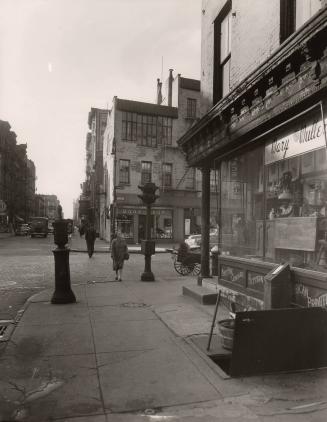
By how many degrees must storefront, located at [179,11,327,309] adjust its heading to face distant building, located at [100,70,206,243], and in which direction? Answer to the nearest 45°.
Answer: approximately 135° to its right

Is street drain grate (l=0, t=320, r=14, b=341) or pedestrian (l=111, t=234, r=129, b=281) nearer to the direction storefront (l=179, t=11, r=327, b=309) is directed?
the street drain grate

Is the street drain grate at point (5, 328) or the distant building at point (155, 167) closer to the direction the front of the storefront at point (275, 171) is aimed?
the street drain grate

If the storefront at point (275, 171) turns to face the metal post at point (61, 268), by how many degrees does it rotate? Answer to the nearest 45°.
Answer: approximately 45° to its right

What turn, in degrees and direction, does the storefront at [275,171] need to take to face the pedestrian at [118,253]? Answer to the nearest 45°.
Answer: approximately 90° to its right

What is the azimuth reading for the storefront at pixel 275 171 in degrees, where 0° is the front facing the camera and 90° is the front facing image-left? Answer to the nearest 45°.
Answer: approximately 45°
